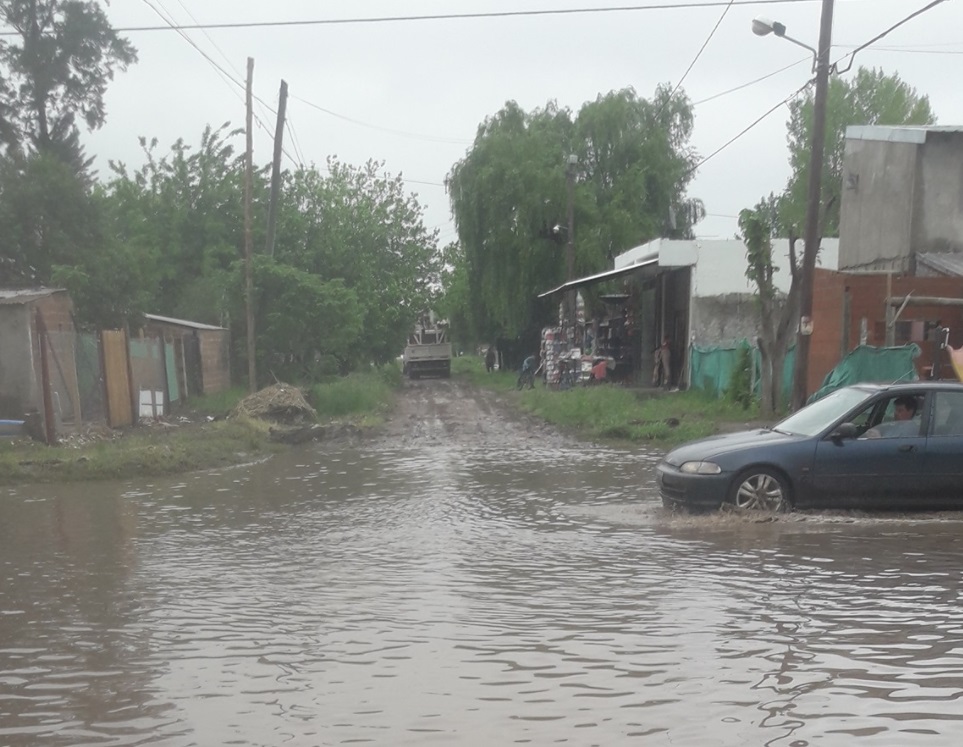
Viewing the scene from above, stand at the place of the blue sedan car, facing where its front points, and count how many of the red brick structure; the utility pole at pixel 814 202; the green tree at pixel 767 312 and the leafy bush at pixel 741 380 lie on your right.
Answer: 4

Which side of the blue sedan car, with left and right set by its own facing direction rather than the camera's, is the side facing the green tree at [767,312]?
right

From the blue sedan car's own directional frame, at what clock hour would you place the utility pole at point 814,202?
The utility pole is roughly at 3 o'clock from the blue sedan car.

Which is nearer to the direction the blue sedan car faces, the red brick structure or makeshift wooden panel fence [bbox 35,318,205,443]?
the makeshift wooden panel fence

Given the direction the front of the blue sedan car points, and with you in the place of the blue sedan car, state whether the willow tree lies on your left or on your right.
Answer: on your right

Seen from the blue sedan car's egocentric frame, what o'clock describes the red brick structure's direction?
The red brick structure is roughly at 3 o'clock from the blue sedan car.

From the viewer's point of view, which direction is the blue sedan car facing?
to the viewer's left

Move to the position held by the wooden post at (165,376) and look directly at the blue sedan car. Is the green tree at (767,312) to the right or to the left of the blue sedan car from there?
left

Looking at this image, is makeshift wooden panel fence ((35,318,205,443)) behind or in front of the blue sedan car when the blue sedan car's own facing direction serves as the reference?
in front

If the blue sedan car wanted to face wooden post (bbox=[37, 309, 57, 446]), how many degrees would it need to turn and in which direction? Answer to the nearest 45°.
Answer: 0° — it already faces it
